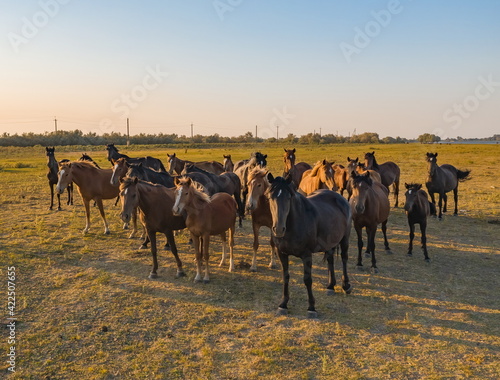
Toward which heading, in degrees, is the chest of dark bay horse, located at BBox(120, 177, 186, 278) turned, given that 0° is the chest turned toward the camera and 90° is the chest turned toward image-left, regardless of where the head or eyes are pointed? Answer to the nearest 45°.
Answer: approximately 45°

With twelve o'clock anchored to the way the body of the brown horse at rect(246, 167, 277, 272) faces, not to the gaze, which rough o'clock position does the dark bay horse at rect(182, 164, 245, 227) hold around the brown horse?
The dark bay horse is roughly at 4 o'clock from the brown horse.

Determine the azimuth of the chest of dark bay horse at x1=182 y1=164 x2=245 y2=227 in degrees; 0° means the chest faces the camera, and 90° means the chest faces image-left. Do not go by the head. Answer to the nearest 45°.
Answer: approximately 90°

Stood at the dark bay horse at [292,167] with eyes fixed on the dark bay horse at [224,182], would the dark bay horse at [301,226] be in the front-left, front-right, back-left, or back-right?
front-left

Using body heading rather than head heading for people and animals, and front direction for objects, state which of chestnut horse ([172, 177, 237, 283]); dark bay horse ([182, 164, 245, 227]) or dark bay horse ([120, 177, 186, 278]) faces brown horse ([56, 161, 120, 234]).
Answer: dark bay horse ([182, 164, 245, 227])

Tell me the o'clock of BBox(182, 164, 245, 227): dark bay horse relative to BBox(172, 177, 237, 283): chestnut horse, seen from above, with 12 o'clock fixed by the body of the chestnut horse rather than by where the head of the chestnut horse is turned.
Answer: The dark bay horse is roughly at 5 o'clock from the chestnut horse.

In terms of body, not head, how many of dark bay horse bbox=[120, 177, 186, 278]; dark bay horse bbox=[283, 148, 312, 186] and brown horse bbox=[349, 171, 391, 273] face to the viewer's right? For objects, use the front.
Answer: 0

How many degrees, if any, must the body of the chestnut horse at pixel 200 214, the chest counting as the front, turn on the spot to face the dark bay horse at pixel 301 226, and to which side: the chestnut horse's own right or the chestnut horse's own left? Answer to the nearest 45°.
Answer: approximately 90° to the chestnut horse's own left

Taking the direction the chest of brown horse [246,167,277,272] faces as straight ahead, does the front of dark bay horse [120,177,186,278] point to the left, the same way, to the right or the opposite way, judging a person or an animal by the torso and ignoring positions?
the same way

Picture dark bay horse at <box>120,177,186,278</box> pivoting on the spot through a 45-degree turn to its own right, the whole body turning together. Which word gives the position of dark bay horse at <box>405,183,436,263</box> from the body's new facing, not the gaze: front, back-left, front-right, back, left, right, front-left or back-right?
back

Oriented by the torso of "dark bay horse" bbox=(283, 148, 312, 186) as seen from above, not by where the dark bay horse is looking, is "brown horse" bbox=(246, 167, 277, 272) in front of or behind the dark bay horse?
in front

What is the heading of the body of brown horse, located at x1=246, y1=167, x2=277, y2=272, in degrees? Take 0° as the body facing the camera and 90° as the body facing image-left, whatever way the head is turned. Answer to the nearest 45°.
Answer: approximately 45°

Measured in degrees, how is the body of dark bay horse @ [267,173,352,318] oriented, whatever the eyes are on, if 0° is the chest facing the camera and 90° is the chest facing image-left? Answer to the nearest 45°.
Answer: approximately 45°

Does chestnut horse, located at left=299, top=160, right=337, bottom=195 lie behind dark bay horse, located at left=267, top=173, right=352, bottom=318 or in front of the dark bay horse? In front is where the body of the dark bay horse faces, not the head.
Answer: behind

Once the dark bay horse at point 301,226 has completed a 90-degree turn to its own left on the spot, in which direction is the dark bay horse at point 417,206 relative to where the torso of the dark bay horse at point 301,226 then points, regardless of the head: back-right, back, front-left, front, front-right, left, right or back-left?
left

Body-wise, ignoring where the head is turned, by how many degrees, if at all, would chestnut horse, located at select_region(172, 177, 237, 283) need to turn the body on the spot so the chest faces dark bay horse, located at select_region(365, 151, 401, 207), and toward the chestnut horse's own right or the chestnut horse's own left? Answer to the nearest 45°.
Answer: approximately 180°

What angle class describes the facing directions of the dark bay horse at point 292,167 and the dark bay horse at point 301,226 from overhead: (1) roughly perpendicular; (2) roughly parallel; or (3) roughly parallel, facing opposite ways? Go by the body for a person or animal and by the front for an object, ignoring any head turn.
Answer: roughly parallel

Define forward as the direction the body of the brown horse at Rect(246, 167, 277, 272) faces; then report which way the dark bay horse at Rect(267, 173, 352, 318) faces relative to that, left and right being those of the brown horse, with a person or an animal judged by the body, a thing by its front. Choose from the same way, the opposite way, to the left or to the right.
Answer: the same way
